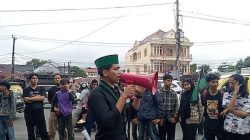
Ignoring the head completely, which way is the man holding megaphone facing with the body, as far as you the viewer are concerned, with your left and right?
facing to the right of the viewer

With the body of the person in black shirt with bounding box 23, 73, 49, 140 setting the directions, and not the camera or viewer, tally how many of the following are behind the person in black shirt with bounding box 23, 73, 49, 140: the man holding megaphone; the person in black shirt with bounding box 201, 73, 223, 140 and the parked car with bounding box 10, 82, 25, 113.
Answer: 1

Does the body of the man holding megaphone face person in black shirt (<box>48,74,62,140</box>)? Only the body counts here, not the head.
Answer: no

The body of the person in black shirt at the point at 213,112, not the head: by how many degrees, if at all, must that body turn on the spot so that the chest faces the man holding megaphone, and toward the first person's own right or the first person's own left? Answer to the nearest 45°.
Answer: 0° — they already face them

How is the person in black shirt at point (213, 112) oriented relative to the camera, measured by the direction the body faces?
toward the camera

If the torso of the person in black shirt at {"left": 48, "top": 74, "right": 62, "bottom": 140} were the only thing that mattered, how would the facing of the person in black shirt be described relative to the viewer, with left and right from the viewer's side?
facing the viewer and to the right of the viewer

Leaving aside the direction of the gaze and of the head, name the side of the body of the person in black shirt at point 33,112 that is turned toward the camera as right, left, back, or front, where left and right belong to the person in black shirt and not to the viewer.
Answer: front

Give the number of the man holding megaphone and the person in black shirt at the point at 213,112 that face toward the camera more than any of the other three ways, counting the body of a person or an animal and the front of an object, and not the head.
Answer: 1

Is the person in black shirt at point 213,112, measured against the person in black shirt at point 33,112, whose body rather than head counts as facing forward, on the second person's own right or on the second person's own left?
on the second person's own left

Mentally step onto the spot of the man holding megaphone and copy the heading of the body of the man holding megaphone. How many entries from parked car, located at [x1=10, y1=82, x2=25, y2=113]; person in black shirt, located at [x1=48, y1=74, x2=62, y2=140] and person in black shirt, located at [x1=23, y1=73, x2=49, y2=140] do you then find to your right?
0

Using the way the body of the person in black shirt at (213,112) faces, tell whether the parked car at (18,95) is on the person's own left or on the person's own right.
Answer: on the person's own right

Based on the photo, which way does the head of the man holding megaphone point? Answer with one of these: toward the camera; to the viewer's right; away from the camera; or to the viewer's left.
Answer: to the viewer's right

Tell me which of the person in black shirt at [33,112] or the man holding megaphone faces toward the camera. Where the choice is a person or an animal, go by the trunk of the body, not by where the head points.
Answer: the person in black shirt

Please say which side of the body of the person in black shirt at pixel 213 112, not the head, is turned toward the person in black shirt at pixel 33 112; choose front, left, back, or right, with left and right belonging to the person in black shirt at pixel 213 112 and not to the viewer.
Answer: right
